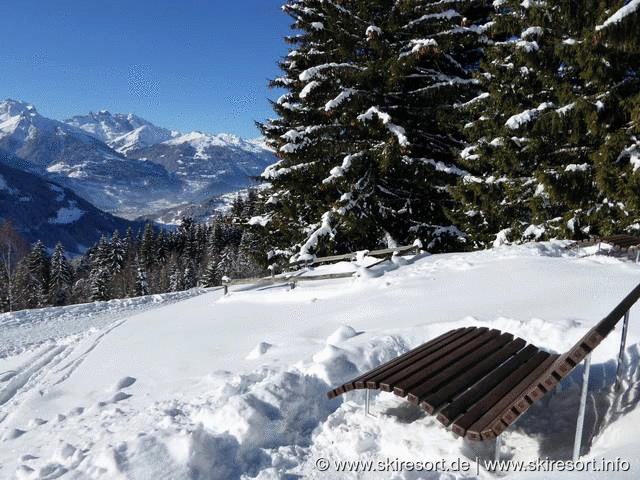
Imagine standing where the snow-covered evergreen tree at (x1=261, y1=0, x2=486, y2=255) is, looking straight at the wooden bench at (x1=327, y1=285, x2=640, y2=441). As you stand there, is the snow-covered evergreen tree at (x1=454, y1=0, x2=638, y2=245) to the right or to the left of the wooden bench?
left

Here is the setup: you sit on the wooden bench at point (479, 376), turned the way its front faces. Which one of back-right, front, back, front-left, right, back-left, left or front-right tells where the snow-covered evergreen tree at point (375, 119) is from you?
front-right

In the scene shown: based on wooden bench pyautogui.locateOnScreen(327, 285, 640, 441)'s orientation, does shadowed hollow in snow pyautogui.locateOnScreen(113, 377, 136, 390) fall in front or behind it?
in front

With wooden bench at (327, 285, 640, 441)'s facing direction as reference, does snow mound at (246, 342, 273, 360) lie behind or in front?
in front

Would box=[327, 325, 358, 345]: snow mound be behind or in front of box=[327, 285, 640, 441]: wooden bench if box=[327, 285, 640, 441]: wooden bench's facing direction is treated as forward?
in front

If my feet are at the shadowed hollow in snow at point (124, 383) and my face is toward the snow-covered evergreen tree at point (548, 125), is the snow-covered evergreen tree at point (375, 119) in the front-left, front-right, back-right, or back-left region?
front-left

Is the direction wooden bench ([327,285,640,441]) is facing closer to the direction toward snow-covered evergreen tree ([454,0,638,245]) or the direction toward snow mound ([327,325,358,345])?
the snow mound

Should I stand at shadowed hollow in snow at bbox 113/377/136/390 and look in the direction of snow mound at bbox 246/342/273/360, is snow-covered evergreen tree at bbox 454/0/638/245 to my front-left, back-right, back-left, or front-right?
front-left

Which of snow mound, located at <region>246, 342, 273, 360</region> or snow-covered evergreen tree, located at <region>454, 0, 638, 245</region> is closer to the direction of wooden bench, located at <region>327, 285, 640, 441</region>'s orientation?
the snow mound

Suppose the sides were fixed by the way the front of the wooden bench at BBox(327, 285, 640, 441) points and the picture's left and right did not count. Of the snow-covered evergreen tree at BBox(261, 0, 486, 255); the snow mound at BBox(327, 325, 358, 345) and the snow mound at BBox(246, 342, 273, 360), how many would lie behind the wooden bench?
0

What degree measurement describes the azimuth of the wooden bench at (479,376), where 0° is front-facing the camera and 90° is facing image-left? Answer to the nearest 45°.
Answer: approximately 135°

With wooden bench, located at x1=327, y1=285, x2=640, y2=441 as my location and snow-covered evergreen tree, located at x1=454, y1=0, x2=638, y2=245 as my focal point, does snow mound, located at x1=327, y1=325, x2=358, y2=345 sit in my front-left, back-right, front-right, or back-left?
front-left

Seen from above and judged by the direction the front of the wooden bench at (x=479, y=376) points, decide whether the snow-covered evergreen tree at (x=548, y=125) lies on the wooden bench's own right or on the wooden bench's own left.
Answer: on the wooden bench's own right
